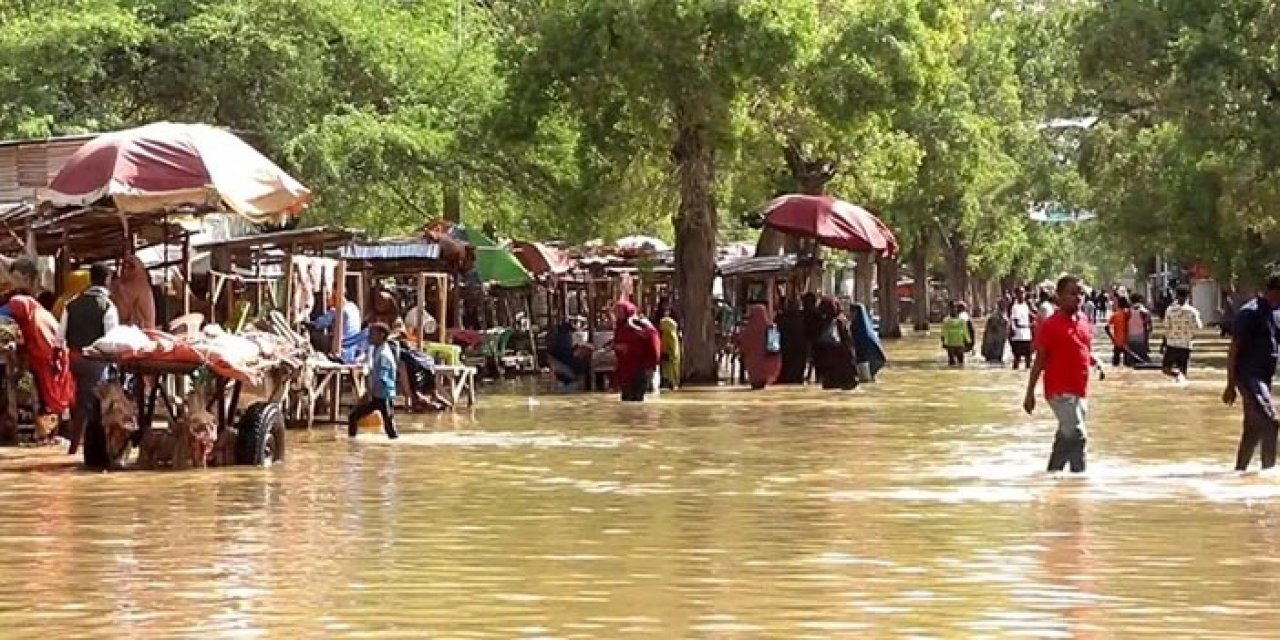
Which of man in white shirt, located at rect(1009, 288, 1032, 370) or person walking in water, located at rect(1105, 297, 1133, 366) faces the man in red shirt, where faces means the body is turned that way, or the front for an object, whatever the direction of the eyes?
the man in white shirt

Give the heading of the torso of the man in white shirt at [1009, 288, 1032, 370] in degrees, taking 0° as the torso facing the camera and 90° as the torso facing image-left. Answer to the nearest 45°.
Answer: approximately 0°

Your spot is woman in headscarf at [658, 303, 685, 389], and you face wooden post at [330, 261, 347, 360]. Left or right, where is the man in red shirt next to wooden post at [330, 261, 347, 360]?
left

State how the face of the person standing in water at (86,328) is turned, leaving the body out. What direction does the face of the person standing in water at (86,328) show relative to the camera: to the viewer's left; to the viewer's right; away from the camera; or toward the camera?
away from the camera

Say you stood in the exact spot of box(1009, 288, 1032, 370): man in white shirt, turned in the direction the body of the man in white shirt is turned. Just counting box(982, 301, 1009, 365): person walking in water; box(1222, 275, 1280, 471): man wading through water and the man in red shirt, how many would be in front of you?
2
